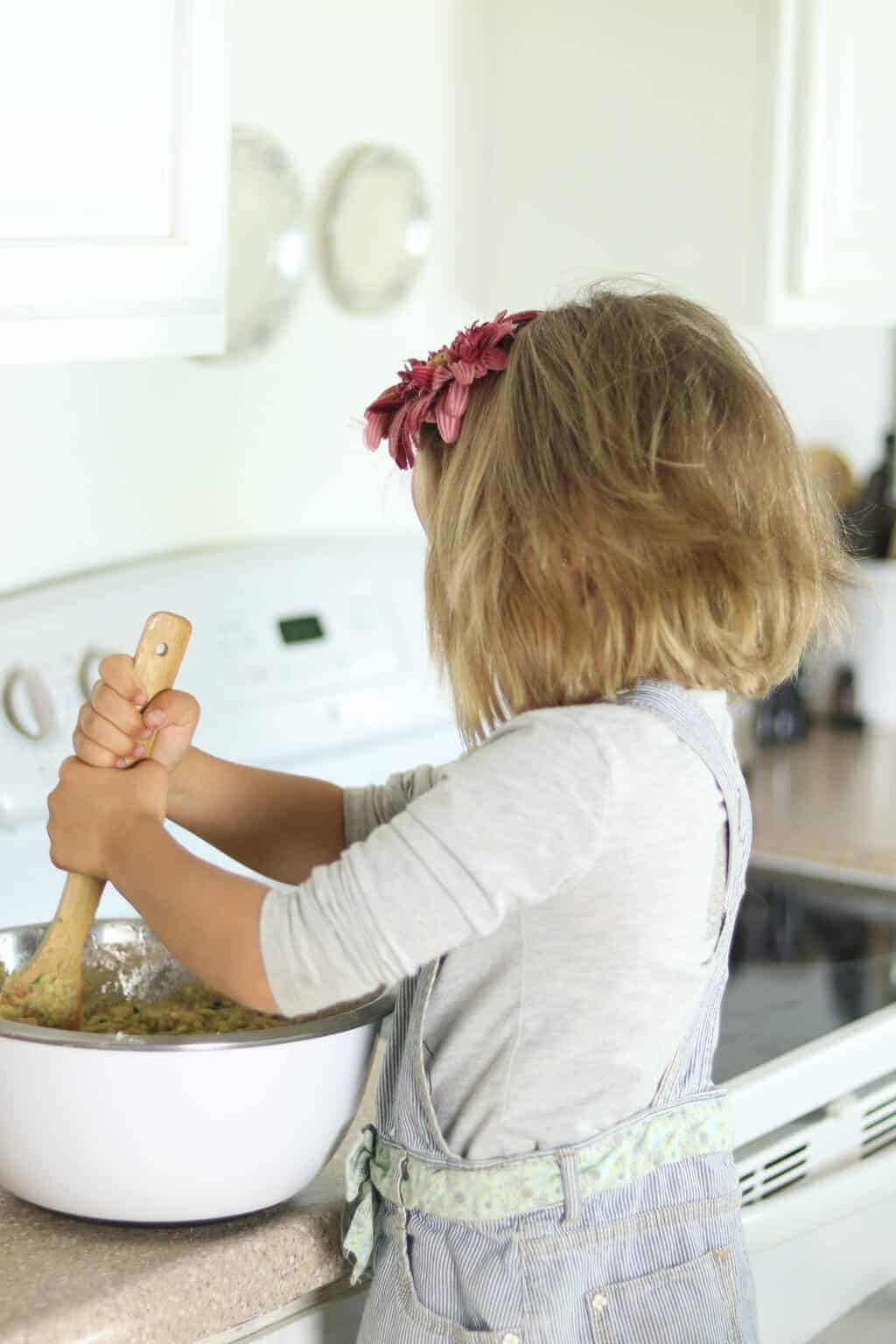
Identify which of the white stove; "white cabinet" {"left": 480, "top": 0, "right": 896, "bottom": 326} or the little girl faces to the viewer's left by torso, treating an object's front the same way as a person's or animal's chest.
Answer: the little girl

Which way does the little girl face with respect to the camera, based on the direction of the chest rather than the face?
to the viewer's left

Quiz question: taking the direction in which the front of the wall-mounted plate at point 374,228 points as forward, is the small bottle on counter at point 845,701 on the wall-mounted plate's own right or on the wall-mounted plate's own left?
on the wall-mounted plate's own left

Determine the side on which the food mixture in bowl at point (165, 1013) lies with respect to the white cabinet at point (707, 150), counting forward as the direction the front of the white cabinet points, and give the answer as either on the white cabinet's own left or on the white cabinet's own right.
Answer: on the white cabinet's own right

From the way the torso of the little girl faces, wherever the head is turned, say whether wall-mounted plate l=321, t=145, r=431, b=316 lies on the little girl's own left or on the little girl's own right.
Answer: on the little girl's own right

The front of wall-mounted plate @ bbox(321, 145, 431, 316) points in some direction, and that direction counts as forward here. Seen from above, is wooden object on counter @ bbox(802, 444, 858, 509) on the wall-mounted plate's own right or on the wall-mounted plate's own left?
on the wall-mounted plate's own left

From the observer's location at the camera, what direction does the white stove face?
facing the viewer and to the right of the viewer

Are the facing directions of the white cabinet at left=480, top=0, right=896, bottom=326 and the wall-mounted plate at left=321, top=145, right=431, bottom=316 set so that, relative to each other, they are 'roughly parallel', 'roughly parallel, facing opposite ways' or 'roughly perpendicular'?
roughly parallel

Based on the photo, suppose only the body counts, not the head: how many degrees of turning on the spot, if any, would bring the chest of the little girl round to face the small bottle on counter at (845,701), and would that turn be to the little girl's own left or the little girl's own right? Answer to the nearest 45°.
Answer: approximately 90° to the little girl's own right

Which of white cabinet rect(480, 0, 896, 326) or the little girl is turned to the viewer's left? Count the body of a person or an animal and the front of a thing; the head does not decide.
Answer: the little girl

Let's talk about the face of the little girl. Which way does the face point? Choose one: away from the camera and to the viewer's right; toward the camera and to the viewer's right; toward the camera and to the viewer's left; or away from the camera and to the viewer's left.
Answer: away from the camera and to the viewer's left

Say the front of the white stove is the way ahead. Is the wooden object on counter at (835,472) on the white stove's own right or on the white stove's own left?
on the white stove's own left
